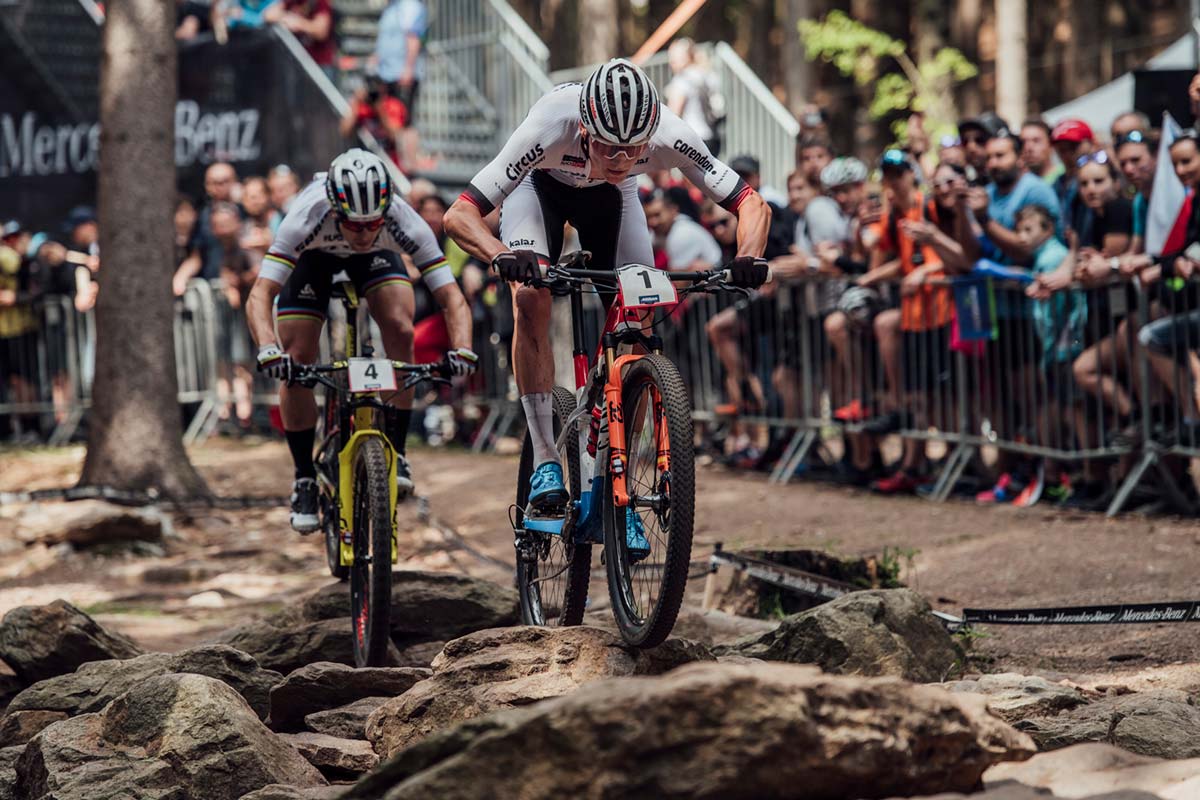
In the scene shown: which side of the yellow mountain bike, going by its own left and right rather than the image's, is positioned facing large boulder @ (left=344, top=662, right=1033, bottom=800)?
front

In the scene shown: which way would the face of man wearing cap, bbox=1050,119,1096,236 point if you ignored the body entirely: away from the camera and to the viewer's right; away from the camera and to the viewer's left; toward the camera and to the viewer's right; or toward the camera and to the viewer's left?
toward the camera and to the viewer's left

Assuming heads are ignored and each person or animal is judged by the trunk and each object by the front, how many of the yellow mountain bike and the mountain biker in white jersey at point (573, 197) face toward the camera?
2

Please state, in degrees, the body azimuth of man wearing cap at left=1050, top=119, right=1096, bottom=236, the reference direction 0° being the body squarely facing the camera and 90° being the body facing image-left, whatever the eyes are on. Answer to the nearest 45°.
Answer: approximately 45°

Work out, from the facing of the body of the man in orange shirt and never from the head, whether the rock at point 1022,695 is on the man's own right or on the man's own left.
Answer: on the man's own left

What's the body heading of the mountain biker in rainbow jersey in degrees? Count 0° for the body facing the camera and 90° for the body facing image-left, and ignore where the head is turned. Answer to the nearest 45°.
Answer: approximately 0°

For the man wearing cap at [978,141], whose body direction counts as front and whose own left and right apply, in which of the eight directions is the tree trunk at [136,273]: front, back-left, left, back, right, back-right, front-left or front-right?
front-right

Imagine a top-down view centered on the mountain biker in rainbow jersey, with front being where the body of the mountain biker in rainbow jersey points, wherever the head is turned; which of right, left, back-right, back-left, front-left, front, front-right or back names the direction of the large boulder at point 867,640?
front-left
